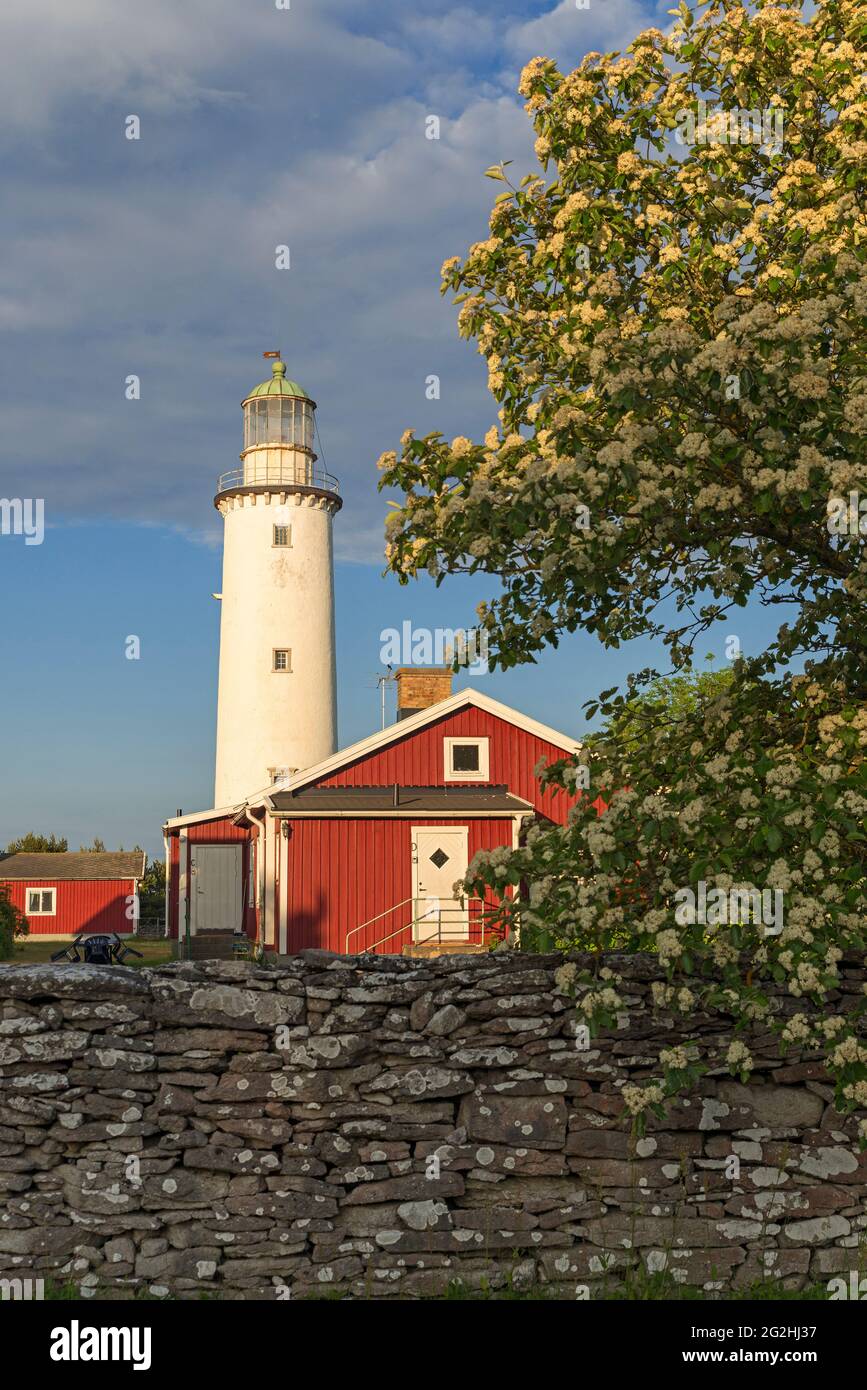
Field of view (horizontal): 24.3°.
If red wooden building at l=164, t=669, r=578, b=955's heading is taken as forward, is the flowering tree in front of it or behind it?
in front

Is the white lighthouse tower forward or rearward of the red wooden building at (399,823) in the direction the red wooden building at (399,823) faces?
rearward

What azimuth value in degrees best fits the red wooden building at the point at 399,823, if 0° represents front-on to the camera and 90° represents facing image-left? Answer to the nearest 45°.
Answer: approximately 0°

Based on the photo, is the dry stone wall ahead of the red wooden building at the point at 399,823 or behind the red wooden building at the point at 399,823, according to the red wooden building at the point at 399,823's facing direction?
ahead

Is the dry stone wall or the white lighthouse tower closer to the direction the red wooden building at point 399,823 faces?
the dry stone wall
